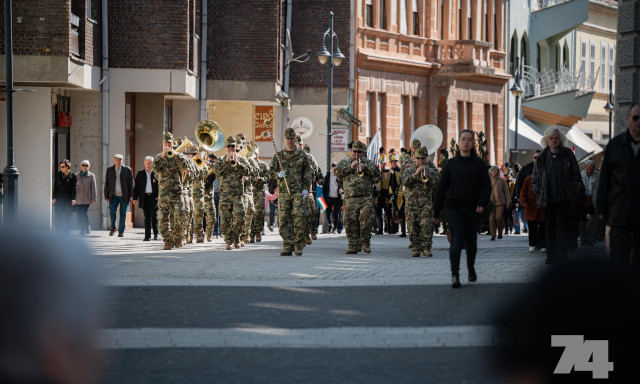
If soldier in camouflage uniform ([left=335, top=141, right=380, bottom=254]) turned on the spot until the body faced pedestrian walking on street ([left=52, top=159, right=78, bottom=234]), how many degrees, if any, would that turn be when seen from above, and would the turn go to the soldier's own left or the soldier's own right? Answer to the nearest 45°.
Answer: approximately 135° to the soldier's own right

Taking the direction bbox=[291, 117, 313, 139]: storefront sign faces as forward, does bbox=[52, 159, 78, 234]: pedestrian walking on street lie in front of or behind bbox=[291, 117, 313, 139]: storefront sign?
in front

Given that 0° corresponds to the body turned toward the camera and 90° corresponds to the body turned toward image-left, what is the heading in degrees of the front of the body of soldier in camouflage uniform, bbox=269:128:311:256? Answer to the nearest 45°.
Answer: approximately 0°

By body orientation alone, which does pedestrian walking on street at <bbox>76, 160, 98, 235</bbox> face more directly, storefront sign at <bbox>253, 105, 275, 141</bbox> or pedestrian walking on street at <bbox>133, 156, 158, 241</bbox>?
the pedestrian walking on street

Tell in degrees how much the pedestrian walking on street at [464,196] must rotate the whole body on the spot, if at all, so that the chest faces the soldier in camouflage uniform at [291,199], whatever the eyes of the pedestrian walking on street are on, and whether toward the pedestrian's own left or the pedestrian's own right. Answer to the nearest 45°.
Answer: approximately 135° to the pedestrian's own right
